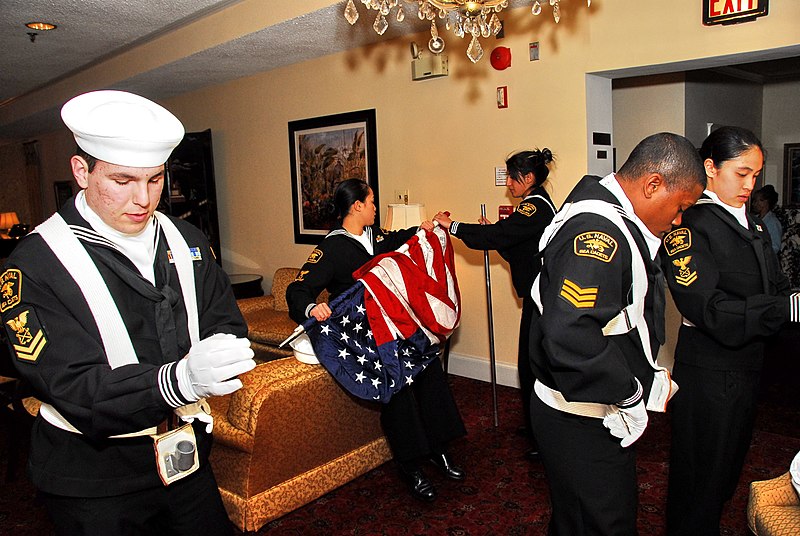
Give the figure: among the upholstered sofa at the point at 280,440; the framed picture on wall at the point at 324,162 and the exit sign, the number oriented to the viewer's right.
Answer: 0

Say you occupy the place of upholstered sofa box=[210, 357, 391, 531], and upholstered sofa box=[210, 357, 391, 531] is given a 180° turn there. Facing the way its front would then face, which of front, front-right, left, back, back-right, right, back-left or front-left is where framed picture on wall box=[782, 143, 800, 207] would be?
left

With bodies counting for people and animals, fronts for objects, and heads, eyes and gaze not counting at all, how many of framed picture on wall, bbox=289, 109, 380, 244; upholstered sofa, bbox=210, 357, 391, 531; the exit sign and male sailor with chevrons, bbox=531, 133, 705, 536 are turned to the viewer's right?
1

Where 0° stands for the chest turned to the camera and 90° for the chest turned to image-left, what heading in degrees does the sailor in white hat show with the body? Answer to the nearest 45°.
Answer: approximately 315°

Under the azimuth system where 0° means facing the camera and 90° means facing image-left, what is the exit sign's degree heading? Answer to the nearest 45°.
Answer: approximately 45°

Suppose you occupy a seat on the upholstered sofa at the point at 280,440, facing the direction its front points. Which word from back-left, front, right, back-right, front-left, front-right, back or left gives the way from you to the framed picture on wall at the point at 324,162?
front-right

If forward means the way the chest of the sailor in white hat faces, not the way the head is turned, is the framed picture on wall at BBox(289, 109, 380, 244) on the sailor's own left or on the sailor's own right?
on the sailor's own left

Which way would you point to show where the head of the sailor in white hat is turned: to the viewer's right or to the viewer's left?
to the viewer's right

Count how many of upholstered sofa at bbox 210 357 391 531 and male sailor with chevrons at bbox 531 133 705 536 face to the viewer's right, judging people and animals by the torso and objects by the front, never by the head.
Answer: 1

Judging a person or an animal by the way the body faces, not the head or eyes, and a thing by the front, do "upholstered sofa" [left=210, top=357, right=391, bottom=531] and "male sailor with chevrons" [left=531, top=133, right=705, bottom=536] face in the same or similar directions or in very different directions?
very different directions

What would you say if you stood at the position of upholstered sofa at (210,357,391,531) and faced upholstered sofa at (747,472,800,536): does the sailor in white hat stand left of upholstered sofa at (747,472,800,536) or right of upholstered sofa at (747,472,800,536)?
right

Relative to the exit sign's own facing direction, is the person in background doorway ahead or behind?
behind

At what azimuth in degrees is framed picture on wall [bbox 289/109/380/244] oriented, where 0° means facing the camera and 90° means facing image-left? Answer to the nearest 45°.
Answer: approximately 45°
